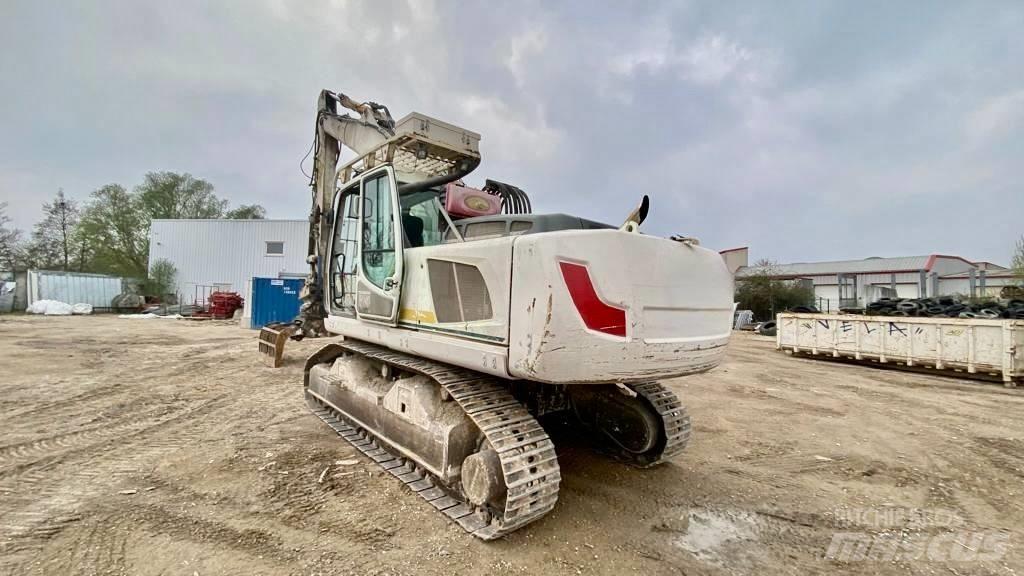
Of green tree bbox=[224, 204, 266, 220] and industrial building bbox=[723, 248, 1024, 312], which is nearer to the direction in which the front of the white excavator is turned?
the green tree

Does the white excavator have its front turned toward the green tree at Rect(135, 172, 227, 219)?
yes

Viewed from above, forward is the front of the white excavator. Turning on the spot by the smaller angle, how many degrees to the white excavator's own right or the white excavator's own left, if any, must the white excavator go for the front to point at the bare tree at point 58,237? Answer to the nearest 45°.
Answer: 0° — it already faces it

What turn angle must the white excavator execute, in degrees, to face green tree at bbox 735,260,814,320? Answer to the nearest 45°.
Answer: approximately 90° to its right

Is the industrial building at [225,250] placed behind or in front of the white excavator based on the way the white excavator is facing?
in front

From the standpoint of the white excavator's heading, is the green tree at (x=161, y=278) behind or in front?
in front

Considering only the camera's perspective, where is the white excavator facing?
facing away from the viewer and to the left of the viewer

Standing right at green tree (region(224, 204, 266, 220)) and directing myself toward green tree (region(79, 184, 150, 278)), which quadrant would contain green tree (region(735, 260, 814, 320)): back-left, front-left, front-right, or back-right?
back-left

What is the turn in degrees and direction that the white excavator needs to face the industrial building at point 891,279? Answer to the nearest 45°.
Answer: approximately 90° to its right

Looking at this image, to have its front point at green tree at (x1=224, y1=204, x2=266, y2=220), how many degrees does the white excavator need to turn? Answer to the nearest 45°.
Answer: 0° — it already faces it
